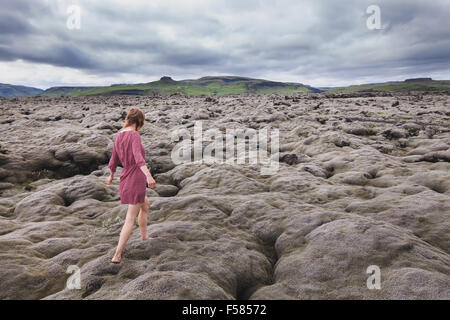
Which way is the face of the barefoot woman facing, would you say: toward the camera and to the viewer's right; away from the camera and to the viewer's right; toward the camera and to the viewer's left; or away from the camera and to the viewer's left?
away from the camera and to the viewer's right

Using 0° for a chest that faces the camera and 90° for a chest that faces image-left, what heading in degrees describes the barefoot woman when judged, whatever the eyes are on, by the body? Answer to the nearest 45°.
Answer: approximately 225°
